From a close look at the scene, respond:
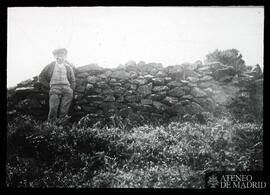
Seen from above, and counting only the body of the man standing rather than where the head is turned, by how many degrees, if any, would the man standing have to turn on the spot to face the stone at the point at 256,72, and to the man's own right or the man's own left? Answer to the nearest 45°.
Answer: approximately 90° to the man's own left

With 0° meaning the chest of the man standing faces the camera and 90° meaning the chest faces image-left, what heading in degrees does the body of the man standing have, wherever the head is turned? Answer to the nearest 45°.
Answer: approximately 0°

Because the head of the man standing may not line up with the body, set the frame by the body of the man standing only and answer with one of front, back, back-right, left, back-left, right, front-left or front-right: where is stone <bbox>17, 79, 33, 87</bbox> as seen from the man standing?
back-right
